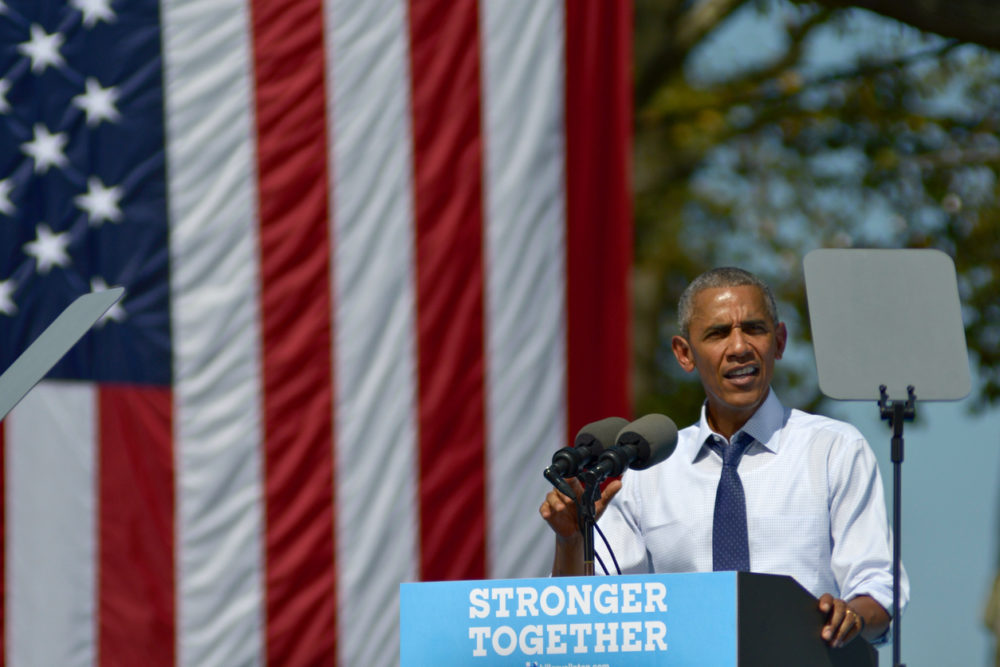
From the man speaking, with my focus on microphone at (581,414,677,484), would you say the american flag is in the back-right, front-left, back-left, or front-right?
back-right

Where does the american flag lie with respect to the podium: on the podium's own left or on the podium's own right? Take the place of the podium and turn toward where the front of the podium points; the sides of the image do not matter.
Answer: on the podium's own right

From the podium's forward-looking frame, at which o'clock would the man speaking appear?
The man speaking is roughly at 5 o'clock from the podium.

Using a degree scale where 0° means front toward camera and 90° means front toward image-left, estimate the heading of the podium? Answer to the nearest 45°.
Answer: approximately 45°
